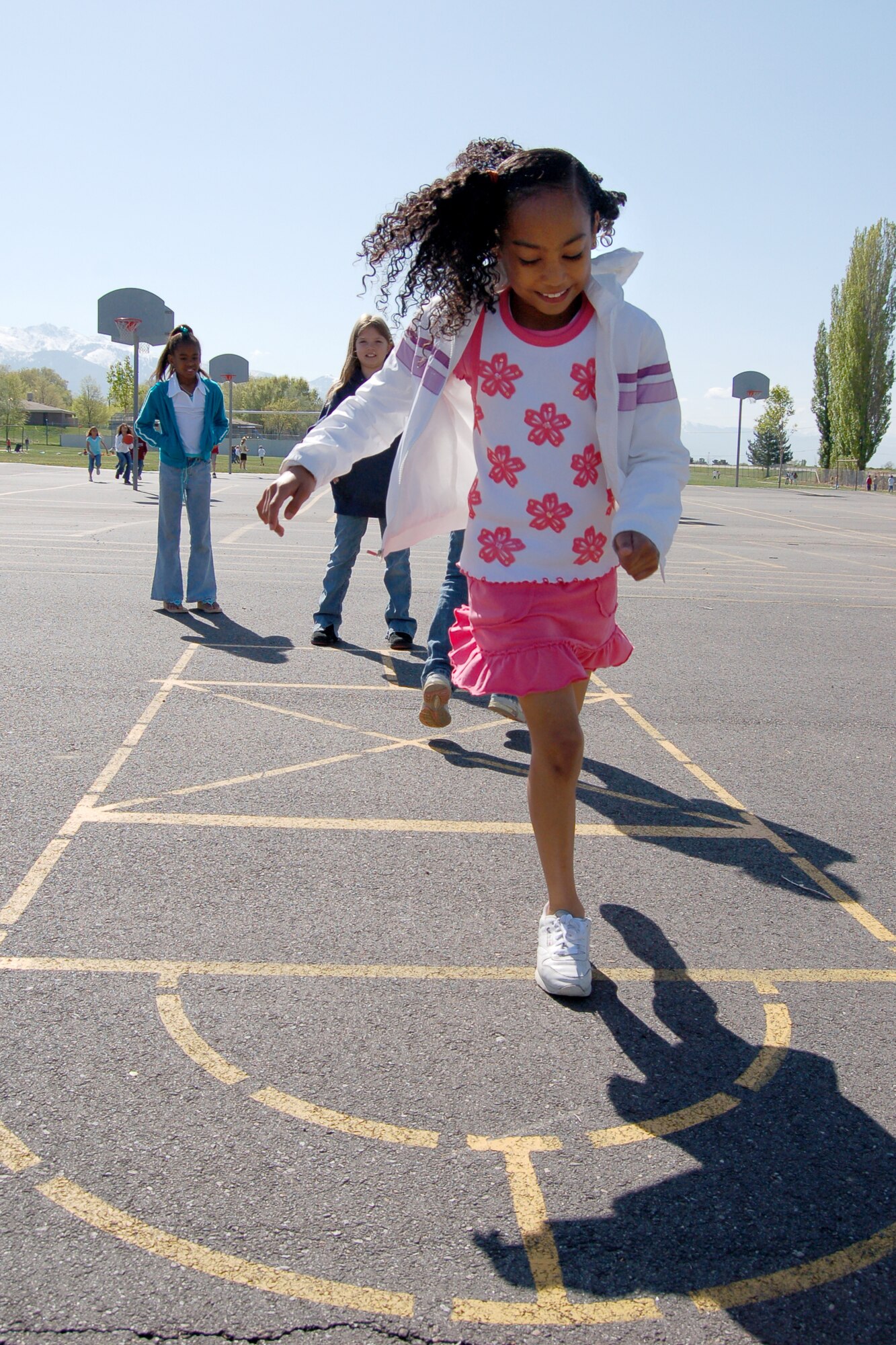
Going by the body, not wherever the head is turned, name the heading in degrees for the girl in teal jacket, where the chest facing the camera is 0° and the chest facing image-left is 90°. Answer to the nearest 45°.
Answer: approximately 0°

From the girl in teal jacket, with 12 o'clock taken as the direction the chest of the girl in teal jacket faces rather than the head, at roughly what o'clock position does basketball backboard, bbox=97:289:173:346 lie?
The basketball backboard is roughly at 6 o'clock from the girl in teal jacket.

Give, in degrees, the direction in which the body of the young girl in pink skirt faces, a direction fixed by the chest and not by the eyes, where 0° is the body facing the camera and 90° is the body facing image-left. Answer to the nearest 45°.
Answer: approximately 0°

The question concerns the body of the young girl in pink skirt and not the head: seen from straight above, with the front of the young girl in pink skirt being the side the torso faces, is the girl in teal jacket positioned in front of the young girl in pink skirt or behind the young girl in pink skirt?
behind

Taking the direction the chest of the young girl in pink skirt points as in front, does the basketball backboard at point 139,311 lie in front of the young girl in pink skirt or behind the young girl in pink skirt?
behind

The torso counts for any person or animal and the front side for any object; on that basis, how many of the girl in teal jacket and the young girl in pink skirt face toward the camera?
2

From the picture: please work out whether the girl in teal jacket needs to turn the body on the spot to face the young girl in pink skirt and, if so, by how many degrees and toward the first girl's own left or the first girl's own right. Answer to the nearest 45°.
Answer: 0° — they already face them
